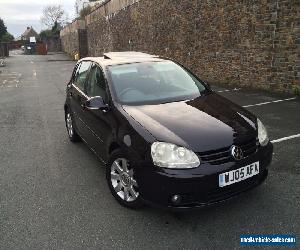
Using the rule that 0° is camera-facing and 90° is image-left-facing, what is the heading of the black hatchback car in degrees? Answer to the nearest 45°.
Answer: approximately 315°
